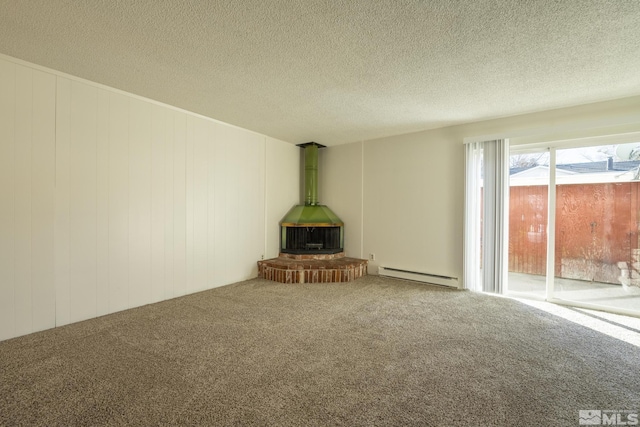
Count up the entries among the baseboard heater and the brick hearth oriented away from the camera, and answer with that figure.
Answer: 0

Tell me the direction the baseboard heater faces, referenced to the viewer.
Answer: facing the viewer and to the left of the viewer

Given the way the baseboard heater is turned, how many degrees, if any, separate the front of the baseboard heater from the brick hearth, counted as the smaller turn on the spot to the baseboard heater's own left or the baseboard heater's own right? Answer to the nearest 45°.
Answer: approximately 45° to the baseboard heater's own right

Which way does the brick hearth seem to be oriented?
toward the camera

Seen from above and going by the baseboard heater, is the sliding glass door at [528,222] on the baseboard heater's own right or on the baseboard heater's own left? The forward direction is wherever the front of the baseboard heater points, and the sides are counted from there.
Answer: on the baseboard heater's own left

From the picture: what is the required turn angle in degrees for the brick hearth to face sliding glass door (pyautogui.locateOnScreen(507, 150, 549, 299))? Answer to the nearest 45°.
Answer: approximately 90° to its left

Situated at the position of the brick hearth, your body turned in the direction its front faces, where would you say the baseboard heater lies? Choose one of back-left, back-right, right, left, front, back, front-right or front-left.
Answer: left

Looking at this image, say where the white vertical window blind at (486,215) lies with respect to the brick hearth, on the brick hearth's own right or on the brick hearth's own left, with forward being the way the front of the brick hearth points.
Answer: on the brick hearth's own left
